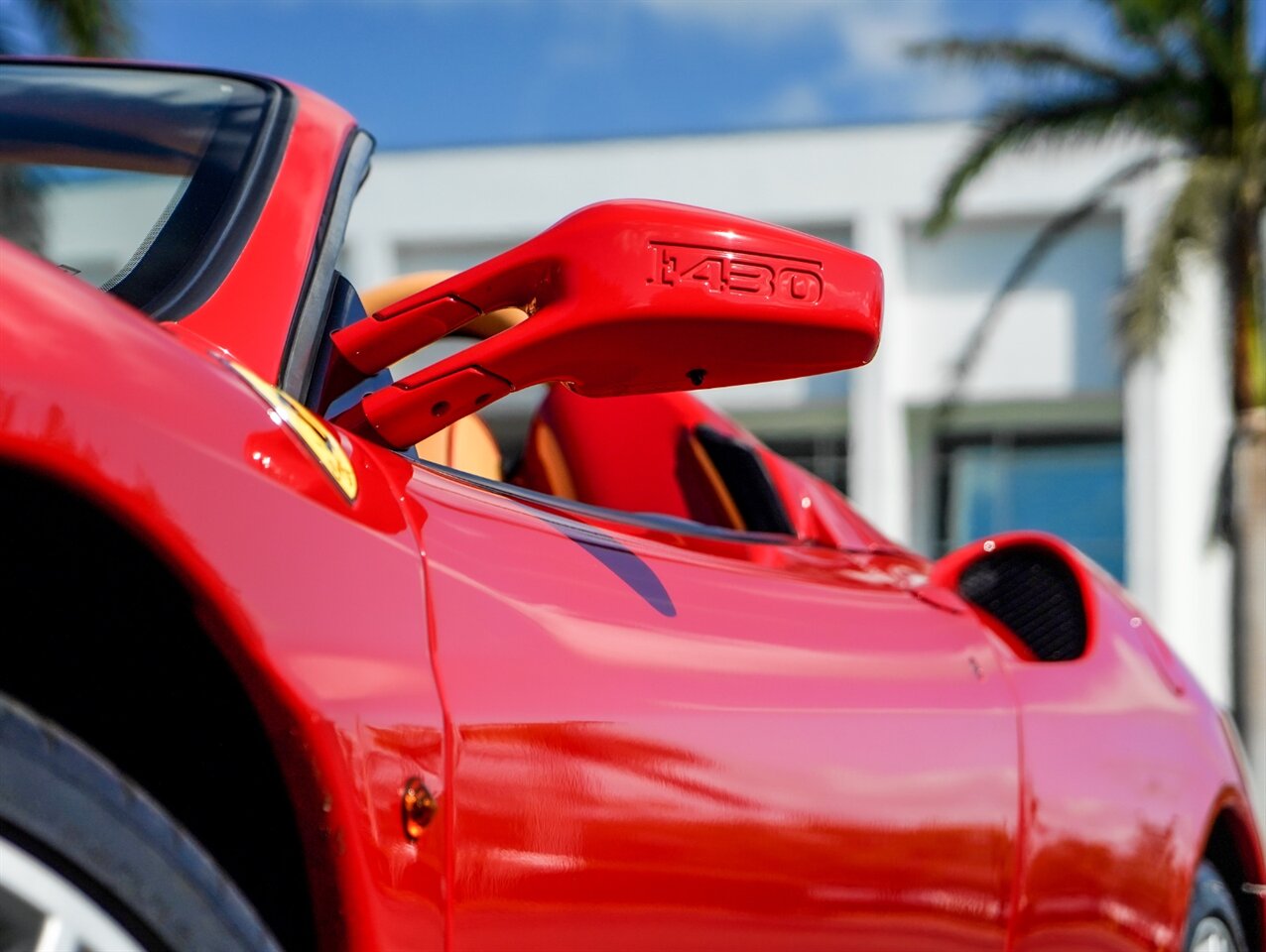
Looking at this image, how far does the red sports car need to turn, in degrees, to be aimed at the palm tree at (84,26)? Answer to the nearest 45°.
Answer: approximately 135° to its right

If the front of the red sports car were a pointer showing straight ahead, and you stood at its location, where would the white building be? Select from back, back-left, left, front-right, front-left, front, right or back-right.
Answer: back-right

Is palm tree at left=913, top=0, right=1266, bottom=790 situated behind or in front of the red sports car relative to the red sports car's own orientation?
behind

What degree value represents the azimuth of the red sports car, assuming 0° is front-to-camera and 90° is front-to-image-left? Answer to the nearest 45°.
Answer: approximately 45°
